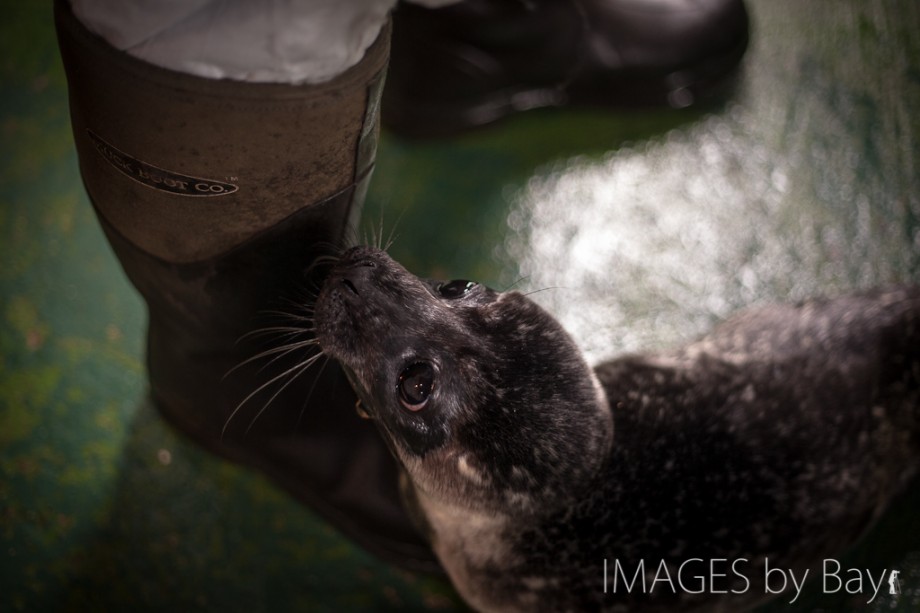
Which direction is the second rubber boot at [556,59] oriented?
to the viewer's right

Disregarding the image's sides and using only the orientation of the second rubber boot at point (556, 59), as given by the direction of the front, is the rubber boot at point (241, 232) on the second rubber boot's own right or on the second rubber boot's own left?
on the second rubber boot's own right

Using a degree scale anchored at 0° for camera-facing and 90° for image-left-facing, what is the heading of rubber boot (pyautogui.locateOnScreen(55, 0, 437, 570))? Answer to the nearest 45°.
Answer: approximately 315°

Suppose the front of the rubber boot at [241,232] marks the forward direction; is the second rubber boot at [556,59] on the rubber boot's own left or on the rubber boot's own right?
on the rubber boot's own left
